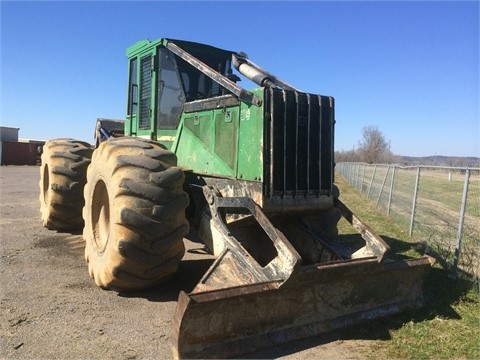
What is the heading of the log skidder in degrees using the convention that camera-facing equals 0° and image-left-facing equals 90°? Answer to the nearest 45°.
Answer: approximately 315°

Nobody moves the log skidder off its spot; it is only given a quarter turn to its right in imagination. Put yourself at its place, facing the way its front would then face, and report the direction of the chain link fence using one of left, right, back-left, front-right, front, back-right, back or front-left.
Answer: back

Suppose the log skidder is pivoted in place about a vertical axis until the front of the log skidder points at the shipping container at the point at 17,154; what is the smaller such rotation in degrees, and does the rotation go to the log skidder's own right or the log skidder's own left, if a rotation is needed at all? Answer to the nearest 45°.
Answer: approximately 180°
